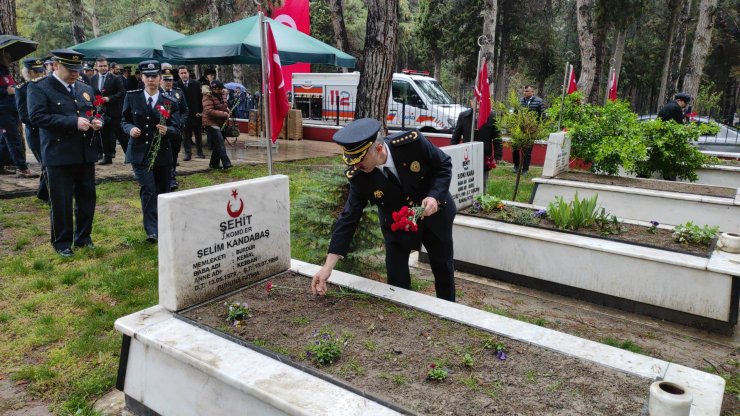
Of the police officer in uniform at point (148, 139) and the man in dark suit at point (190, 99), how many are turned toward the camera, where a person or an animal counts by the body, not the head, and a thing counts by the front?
2

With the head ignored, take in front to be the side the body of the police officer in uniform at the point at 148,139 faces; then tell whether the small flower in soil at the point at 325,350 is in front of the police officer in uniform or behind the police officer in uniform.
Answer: in front

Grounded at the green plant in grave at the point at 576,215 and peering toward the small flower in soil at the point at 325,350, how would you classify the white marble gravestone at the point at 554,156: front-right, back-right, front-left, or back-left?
back-right

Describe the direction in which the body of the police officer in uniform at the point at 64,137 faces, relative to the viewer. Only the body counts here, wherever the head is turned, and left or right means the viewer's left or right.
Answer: facing the viewer and to the right of the viewer

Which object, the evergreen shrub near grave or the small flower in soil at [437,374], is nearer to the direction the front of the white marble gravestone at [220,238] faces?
the small flower in soil

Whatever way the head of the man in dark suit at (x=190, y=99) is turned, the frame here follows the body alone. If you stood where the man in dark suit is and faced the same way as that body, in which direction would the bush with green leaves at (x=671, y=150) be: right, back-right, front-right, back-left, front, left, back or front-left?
front-left

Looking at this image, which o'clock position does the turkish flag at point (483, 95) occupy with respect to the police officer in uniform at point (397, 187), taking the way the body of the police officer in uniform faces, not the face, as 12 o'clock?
The turkish flag is roughly at 5 o'clock from the police officer in uniform.

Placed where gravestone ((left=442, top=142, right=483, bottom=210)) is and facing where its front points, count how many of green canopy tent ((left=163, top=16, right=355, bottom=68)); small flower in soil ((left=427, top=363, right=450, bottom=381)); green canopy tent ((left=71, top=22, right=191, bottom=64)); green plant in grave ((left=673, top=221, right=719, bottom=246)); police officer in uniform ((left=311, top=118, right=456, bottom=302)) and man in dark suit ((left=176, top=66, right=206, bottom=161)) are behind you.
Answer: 3

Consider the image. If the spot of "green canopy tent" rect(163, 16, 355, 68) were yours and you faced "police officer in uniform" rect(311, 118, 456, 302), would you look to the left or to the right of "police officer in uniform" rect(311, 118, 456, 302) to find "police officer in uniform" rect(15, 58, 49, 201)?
right
